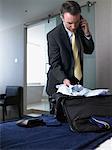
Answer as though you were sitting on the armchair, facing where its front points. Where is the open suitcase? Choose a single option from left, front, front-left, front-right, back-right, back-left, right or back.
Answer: front-left

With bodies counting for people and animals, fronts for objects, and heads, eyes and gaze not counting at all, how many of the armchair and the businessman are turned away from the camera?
0

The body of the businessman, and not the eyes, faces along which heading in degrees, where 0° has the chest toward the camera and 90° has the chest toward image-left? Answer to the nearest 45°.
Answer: approximately 315°

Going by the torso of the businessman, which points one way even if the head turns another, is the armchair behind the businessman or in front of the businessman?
behind

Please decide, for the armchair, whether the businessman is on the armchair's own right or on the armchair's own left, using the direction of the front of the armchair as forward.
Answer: on the armchair's own left

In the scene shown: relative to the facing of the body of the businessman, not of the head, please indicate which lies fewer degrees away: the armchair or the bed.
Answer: the bed
